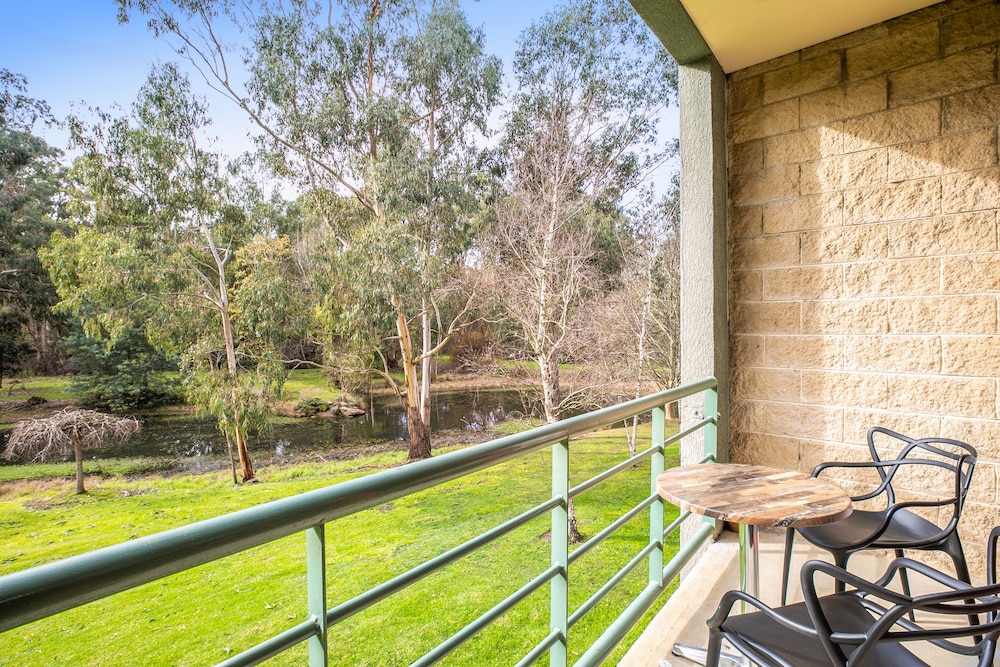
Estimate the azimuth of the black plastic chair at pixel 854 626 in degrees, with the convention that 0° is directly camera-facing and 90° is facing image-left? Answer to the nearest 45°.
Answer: approximately 135°

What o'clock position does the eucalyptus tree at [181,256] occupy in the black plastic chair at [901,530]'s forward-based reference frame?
The eucalyptus tree is roughly at 2 o'clock from the black plastic chair.

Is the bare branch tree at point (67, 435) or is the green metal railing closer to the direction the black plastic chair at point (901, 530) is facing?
the green metal railing

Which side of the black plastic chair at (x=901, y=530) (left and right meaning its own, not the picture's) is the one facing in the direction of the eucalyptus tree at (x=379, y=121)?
right
